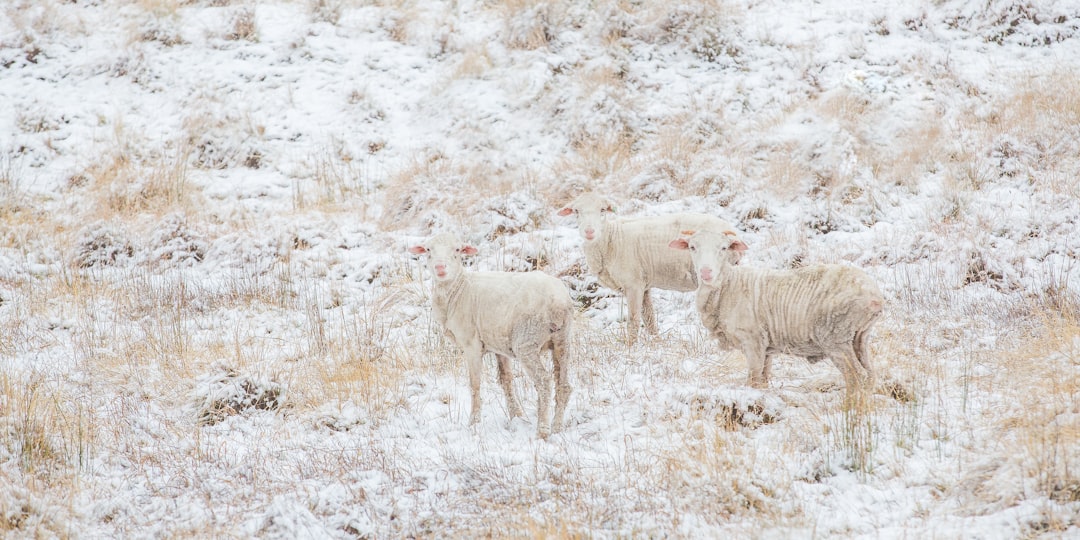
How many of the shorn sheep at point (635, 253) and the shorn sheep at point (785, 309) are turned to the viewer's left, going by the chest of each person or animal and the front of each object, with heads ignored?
2

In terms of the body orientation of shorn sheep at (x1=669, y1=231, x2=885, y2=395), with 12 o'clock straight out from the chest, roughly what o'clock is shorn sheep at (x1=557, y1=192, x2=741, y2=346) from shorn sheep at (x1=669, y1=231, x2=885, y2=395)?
shorn sheep at (x1=557, y1=192, x2=741, y2=346) is roughly at 2 o'clock from shorn sheep at (x1=669, y1=231, x2=885, y2=395).

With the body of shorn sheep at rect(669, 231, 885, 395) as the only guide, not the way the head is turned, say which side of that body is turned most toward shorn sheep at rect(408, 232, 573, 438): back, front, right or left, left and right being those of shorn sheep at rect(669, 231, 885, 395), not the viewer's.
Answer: front

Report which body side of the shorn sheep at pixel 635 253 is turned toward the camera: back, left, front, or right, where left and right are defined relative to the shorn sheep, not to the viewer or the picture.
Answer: left

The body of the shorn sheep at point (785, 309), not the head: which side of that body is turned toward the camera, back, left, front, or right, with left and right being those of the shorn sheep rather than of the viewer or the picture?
left
